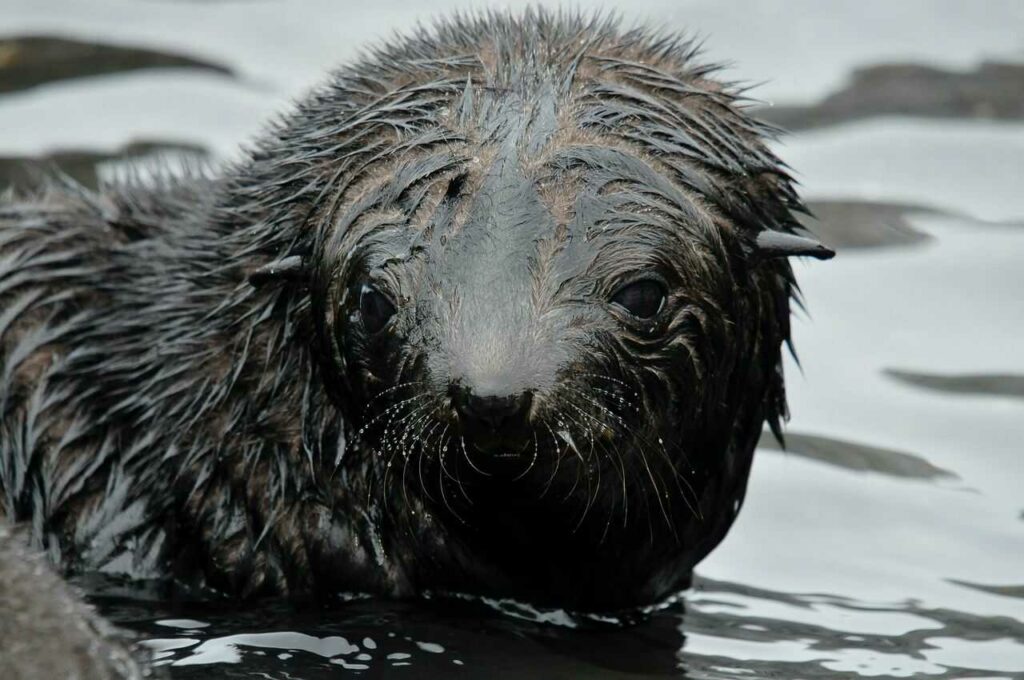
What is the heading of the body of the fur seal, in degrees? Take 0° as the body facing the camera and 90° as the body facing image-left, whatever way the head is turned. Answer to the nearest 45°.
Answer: approximately 315°
